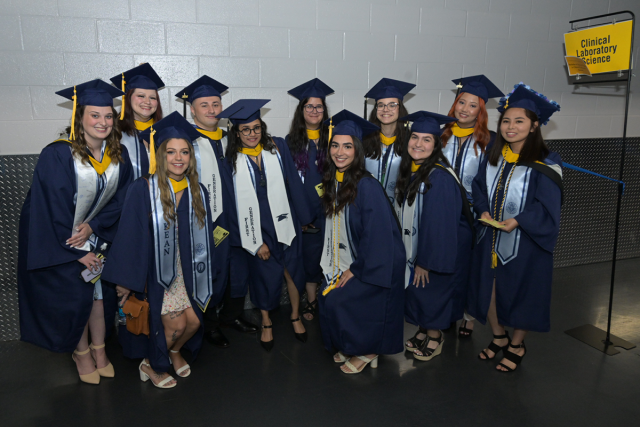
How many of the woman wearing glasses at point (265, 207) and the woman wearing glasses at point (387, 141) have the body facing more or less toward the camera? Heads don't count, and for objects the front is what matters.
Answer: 2

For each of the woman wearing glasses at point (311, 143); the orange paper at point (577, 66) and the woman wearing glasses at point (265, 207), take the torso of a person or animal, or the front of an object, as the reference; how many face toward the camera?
3

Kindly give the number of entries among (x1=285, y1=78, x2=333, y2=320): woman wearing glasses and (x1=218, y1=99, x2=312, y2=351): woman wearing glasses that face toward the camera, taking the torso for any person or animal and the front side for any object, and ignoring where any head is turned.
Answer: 2

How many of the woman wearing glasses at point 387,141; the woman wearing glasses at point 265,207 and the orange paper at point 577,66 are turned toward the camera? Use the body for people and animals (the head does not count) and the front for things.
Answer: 3

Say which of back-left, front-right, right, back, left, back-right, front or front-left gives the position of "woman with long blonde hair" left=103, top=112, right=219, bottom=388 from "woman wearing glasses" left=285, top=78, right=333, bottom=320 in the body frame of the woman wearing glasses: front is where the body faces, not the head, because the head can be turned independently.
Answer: front-right

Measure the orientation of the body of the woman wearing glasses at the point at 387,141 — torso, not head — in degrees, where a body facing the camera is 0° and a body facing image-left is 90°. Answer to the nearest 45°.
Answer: approximately 0°

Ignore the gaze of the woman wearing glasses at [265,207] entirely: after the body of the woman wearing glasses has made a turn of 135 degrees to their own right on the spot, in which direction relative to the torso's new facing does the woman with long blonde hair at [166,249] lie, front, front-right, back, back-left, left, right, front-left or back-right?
left

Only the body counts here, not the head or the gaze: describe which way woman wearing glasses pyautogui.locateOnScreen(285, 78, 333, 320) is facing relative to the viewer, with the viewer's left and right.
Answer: facing the viewer

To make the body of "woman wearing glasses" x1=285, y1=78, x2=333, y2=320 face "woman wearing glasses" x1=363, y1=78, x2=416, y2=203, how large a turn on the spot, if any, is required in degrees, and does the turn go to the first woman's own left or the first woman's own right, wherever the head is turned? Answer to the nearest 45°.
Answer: approximately 90° to the first woman's own left

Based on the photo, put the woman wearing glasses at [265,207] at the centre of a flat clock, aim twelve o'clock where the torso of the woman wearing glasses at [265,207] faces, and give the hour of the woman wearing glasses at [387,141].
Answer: the woman wearing glasses at [387,141] is roughly at 9 o'clock from the woman wearing glasses at [265,207].

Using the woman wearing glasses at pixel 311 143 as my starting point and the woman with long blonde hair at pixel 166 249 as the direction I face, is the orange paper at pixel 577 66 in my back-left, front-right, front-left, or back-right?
back-left

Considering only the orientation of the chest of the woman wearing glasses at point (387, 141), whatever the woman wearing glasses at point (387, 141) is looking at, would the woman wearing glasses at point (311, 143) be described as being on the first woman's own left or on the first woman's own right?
on the first woman's own right
